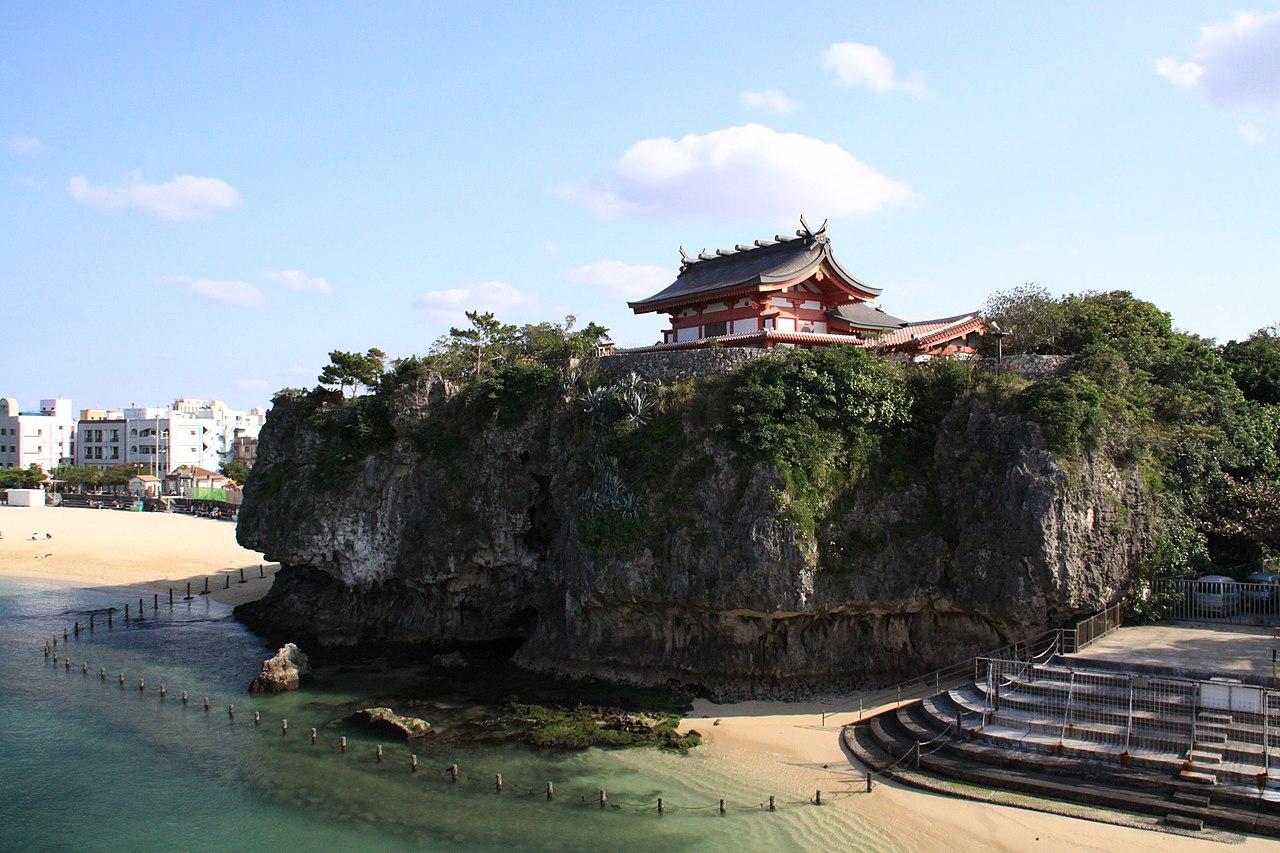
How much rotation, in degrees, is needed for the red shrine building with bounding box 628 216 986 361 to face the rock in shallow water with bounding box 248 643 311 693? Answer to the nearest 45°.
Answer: approximately 180°

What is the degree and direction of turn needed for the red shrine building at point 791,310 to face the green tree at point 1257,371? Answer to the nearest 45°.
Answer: approximately 45° to its right

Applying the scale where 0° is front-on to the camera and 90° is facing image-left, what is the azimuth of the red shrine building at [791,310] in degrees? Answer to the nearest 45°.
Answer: approximately 225°

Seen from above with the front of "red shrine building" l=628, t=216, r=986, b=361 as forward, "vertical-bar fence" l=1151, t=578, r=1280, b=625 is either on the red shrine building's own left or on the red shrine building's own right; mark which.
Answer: on the red shrine building's own right

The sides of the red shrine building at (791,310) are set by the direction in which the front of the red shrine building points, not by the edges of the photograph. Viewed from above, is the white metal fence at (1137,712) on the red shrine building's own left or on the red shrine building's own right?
on the red shrine building's own right

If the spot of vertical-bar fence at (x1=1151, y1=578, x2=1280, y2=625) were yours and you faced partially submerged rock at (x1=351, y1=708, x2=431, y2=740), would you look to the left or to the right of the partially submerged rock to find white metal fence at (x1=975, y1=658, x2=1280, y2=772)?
left

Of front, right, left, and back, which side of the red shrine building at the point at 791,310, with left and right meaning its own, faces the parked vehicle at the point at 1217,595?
right

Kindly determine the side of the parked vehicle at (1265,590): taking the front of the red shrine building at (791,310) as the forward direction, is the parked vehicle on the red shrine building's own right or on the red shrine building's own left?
on the red shrine building's own right
